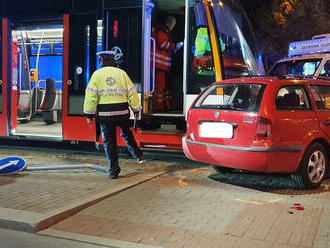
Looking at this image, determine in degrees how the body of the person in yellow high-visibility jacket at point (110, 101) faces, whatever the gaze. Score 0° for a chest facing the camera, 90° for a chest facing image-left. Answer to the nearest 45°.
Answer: approximately 180°

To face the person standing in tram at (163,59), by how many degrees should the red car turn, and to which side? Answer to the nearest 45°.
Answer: approximately 90° to its left

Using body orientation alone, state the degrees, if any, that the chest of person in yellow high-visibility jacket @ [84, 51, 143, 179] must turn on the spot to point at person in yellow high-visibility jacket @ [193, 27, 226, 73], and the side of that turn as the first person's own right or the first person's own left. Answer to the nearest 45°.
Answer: approximately 45° to the first person's own right

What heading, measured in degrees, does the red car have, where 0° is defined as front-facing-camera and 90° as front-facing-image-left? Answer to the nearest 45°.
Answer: approximately 225°

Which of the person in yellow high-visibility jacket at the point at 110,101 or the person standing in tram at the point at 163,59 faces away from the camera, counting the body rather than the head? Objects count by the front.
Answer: the person in yellow high-visibility jacket
